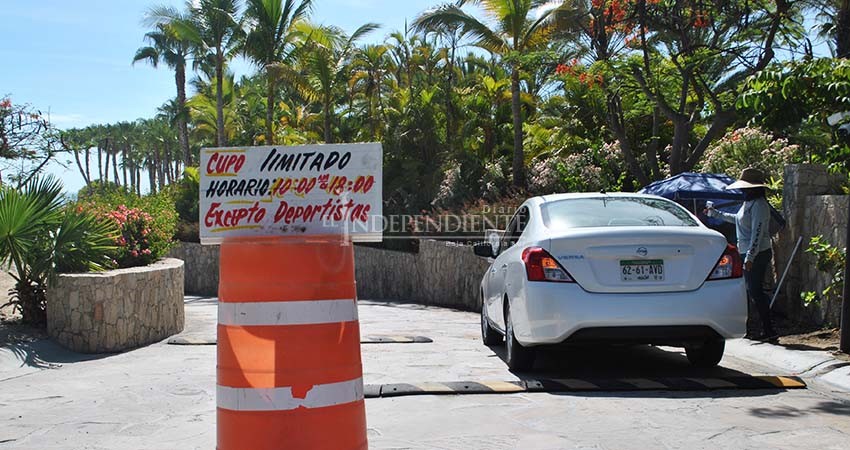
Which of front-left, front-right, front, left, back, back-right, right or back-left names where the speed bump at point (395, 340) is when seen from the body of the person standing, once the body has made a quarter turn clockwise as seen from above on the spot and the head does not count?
left

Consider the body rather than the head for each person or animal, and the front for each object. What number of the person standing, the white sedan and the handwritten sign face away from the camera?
1

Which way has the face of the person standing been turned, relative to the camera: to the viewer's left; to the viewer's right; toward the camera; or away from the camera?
to the viewer's left

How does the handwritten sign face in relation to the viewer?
toward the camera

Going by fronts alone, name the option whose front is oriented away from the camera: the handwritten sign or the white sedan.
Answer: the white sedan

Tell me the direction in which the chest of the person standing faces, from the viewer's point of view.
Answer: to the viewer's left

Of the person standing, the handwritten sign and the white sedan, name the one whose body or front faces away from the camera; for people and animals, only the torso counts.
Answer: the white sedan

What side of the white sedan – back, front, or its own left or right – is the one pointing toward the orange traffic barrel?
back

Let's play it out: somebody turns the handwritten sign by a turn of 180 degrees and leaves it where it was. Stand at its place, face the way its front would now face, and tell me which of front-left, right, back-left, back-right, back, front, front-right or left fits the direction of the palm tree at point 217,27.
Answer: front

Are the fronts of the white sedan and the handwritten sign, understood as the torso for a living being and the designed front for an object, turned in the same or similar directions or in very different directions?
very different directions

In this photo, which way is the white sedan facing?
away from the camera

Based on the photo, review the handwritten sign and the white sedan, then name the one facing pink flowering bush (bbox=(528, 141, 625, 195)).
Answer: the white sedan

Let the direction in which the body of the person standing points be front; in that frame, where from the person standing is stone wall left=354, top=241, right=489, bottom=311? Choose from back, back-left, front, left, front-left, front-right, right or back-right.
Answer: front-right

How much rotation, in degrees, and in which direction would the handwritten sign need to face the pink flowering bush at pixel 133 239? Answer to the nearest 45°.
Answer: approximately 180°

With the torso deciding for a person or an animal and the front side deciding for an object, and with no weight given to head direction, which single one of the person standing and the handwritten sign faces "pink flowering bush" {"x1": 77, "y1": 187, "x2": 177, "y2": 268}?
the person standing

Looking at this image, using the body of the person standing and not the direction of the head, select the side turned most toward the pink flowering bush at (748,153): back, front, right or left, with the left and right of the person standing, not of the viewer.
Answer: right

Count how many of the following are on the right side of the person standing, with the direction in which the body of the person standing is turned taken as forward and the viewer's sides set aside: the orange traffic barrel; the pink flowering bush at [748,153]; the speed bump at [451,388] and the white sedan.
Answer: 1

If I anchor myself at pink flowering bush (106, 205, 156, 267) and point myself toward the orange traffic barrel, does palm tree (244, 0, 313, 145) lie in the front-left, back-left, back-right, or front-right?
back-left
